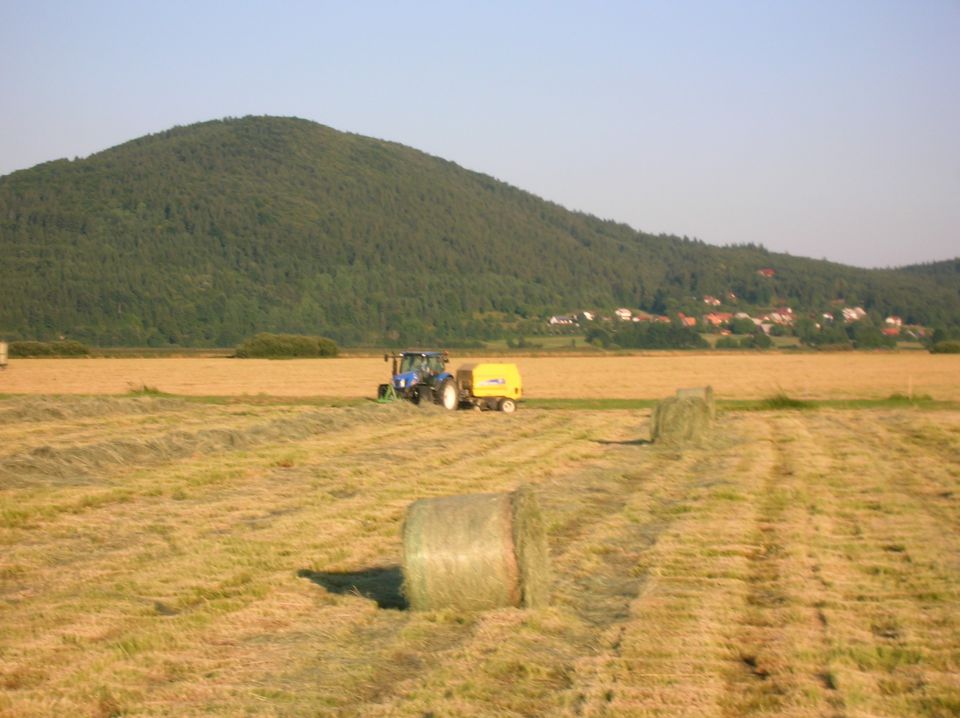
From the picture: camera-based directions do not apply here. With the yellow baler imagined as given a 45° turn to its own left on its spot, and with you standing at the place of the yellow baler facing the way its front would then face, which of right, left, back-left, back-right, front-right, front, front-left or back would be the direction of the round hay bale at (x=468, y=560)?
front

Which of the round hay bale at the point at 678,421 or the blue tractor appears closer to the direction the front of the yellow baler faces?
the blue tractor

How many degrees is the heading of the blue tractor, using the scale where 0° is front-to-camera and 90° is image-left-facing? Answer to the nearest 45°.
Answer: approximately 45°

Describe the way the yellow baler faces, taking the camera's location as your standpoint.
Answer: facing the viewer and to the left of the viewer

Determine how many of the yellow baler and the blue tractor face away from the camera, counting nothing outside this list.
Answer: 0

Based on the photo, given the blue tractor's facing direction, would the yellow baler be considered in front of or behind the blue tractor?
behind

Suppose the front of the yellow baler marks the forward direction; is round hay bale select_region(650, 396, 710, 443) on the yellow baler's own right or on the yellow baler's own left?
on the yellow baler's own left

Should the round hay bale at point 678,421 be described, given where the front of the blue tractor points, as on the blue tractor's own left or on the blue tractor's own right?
on the blue tractor's own left
